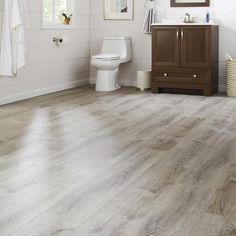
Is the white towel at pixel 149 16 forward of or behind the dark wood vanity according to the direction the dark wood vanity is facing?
behind

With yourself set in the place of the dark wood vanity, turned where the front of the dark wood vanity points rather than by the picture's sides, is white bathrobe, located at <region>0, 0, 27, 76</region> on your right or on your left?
on your right

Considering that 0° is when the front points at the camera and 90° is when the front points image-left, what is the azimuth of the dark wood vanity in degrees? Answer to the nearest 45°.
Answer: approximately 0°
